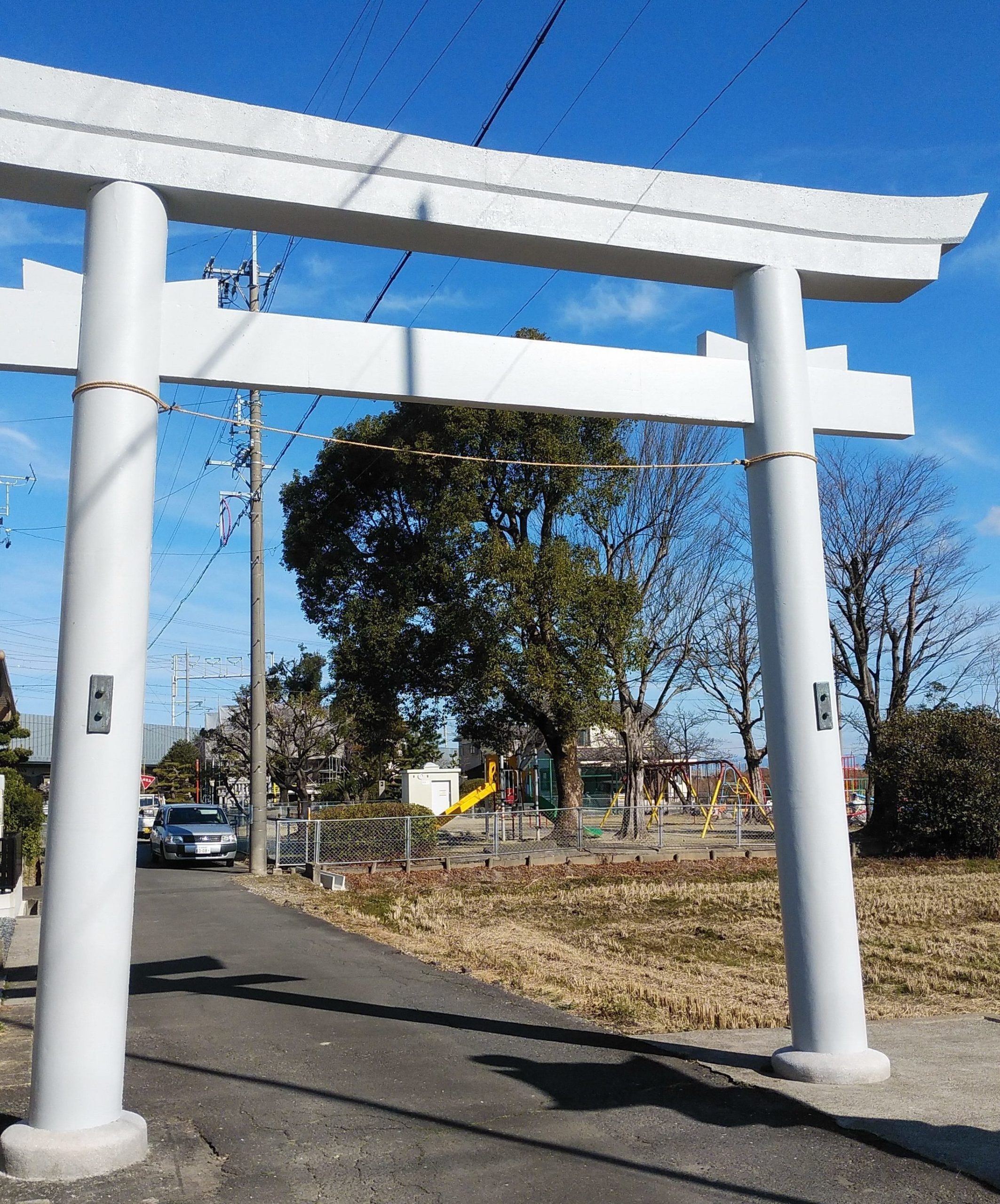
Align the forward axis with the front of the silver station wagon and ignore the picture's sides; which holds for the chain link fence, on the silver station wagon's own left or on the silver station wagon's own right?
on the silver station wagon's own left

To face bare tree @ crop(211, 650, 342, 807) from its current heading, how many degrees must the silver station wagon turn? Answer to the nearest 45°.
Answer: approximately 180°

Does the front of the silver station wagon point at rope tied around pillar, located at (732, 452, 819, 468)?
yes

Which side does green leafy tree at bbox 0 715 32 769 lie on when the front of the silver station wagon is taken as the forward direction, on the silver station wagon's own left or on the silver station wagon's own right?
on the silver station wagon's own right

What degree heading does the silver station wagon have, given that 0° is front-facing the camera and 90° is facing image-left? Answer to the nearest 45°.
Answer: approximately 0°

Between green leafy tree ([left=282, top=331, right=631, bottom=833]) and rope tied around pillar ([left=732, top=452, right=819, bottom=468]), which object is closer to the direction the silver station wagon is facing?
the rope tied around pillar

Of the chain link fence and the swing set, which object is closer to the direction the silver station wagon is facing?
the chain link fence

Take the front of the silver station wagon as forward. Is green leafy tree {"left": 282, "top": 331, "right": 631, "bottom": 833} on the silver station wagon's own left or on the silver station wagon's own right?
on the silver station wagon's own left

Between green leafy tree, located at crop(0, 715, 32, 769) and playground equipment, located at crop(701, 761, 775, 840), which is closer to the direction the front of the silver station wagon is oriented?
the green leafy tree

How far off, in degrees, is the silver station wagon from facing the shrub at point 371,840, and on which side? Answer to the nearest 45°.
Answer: approximately 45° to its left

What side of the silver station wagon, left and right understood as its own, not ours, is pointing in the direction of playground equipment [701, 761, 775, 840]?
left
